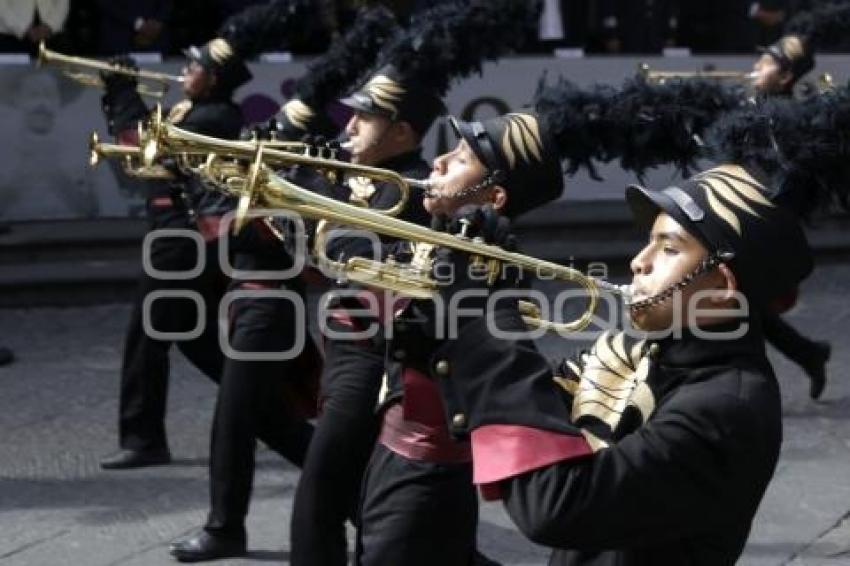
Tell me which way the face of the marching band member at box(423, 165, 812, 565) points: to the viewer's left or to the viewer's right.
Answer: to the viewer's left

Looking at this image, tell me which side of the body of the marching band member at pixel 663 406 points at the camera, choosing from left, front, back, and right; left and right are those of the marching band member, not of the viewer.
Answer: left
